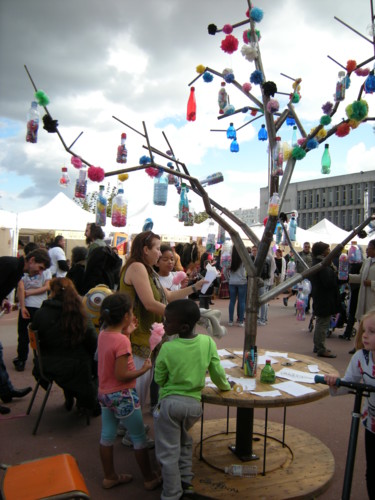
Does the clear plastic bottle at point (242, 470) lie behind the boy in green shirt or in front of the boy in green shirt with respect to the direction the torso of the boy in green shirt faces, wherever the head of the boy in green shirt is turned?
in front

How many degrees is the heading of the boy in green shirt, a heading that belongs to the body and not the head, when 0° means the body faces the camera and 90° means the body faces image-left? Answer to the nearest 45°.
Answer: approximately 180°

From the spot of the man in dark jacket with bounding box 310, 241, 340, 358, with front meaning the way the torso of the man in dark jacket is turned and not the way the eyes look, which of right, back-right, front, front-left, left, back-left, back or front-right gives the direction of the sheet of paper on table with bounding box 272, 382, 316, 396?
right

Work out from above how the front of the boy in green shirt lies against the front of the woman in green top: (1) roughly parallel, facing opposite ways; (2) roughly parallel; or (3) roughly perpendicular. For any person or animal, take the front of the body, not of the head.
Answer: roughly perpendicular

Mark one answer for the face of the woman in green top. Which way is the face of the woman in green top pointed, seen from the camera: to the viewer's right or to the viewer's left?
to the viewer's right

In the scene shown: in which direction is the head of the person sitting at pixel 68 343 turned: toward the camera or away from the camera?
away from the camera

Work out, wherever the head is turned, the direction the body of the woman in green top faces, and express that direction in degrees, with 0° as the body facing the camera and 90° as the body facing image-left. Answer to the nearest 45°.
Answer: approximately 270°

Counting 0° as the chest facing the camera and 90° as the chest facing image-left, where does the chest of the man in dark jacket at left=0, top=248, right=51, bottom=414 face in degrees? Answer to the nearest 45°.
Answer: approximately 270°

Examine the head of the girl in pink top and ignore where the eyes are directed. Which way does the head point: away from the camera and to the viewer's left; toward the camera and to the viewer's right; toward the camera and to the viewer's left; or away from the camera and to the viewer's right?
away from the camera and to the viewer's right
